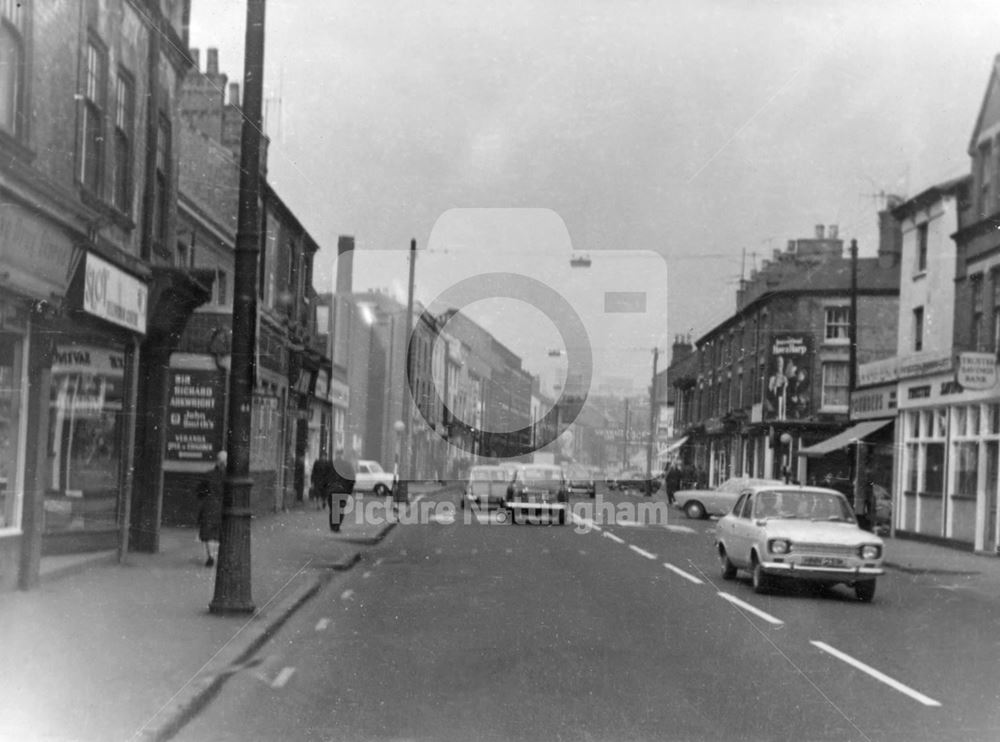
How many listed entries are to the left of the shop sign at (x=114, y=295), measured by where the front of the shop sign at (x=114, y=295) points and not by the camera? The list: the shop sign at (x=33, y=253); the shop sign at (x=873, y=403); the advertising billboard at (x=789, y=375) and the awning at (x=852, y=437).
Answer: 3

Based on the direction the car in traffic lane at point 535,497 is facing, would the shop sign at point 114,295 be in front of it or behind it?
behind

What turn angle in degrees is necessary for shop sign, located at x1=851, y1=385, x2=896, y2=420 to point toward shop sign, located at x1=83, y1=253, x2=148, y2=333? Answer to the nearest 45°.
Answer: approximately 45° to its left

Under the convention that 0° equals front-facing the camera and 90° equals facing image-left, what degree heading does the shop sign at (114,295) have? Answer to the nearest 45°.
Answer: approximately 315°

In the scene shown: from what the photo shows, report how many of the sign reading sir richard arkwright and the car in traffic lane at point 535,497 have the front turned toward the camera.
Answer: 1

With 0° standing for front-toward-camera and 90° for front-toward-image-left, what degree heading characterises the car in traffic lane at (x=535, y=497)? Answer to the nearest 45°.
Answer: approximately 180°

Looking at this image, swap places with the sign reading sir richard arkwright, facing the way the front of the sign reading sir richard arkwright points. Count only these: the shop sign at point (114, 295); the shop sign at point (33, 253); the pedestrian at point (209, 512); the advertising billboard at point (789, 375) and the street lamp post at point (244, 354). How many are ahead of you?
4

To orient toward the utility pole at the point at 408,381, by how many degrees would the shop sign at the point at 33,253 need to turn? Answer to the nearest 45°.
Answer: approximately 90° to its left

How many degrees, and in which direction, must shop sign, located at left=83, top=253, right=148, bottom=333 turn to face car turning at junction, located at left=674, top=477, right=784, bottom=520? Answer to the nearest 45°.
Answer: approximately 90° to its left

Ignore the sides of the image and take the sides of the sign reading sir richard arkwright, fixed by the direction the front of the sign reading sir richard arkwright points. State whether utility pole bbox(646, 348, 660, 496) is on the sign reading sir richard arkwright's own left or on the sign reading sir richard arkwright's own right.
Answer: on the sign reading sir richard arkwright's own left

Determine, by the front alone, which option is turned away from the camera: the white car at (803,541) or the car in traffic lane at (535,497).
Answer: the car in traffic lane

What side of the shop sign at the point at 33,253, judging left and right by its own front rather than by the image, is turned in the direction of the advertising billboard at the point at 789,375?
left
